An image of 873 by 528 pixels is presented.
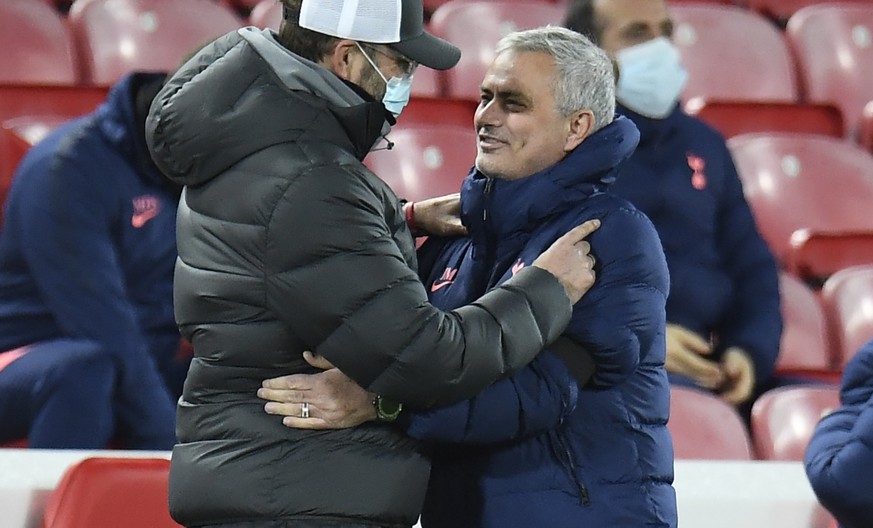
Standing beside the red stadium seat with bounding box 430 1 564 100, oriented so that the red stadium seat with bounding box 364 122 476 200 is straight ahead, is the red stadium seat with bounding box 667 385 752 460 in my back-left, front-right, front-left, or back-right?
front-left

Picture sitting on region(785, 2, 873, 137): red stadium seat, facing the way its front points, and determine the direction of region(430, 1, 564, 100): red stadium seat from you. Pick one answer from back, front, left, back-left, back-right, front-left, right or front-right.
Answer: front-right

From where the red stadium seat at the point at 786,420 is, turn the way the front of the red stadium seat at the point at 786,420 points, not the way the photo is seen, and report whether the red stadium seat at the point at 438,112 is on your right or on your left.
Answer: on your right

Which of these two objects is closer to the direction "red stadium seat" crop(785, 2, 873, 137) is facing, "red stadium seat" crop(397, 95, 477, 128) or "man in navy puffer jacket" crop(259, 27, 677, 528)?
the man in navy puffer jacket

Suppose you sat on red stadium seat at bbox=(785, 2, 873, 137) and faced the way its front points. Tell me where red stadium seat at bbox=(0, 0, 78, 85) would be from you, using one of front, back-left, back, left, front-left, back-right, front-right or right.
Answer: front-right

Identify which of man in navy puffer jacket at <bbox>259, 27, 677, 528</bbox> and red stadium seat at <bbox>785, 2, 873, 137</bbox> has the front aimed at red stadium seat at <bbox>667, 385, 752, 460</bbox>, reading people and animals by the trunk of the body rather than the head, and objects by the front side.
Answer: red stadium seat at <bbox>785, 2, 873, 137</bbox>

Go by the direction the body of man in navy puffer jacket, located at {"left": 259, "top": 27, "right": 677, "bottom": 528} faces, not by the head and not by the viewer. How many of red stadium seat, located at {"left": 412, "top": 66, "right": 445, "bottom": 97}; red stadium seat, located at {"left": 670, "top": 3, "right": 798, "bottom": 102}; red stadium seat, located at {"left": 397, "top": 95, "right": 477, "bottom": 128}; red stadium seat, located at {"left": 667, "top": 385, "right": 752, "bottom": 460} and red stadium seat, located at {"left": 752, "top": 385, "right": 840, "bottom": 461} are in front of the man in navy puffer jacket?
0

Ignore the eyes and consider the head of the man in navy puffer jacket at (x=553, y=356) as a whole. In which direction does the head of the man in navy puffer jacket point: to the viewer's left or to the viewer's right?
to the viewer's left

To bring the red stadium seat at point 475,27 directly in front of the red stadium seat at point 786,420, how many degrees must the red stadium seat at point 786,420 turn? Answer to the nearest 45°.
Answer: approximately 135° to its right

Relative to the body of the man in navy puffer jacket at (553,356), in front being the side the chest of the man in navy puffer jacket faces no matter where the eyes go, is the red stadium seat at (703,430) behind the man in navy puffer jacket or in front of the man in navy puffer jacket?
behind

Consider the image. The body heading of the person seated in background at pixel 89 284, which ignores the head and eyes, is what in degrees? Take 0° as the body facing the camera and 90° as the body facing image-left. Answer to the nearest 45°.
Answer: approximately 315°

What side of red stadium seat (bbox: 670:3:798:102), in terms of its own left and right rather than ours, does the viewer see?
front

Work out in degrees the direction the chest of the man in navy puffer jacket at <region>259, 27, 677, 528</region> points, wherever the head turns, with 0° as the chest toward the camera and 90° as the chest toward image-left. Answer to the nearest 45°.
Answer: approximately 45°

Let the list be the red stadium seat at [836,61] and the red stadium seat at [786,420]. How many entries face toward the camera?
2

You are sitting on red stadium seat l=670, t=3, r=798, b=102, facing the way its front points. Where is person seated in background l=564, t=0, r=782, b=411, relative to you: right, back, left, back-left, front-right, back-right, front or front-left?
front

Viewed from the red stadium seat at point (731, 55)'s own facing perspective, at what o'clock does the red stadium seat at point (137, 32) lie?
the red stadium seat at point (137, 32) is roughly at 2 o'clock from the red stadium seat at point (731, 55).

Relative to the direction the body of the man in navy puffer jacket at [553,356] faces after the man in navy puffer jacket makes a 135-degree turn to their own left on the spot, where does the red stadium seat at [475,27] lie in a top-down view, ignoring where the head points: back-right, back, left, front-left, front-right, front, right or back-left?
left

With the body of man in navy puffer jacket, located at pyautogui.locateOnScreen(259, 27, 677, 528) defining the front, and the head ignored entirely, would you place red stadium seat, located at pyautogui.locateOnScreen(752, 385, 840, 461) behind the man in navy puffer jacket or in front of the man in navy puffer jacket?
behind

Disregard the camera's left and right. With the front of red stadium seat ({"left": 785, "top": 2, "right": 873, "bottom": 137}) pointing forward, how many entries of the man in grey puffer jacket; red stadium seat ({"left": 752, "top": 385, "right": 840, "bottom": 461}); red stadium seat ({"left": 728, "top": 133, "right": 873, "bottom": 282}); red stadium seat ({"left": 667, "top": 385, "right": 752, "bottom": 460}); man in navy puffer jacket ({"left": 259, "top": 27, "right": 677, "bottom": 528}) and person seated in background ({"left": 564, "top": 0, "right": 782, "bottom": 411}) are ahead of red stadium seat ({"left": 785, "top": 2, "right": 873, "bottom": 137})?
6

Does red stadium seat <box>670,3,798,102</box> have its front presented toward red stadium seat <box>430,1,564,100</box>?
no

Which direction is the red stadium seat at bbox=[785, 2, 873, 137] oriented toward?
toward the camera
